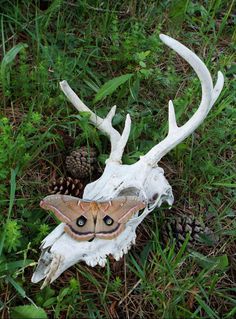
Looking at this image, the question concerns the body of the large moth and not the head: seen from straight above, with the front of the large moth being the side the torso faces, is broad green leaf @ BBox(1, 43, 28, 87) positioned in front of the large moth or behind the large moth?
in front

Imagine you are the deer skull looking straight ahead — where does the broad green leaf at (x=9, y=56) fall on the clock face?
The broad green leaf is roughly at 3 o'clock from the deer skull.

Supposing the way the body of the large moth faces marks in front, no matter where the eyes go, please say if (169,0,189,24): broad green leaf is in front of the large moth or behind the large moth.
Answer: in front

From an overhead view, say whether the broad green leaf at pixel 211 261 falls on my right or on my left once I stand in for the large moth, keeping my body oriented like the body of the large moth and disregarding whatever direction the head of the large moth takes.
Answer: on my right

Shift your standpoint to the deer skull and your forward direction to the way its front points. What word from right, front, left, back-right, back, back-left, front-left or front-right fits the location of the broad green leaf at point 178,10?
back-right

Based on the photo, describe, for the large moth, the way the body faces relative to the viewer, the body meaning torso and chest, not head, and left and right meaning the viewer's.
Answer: facing away from the viewer
